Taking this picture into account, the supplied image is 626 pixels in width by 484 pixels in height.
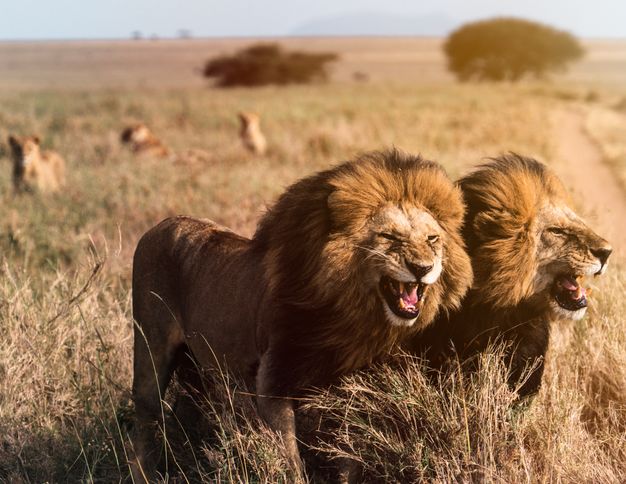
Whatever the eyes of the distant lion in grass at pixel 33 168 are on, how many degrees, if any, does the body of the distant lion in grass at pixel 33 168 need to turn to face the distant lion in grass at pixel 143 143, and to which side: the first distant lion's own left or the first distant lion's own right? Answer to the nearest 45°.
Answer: approximately 180°

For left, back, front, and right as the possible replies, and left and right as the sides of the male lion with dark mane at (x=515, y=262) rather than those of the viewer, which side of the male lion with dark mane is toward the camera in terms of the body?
right

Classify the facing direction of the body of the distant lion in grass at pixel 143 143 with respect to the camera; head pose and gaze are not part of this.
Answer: to the viewer's left

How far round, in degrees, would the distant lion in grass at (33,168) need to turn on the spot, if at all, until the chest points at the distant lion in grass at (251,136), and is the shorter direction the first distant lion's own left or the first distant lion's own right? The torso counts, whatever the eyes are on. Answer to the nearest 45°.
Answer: approximately 180°

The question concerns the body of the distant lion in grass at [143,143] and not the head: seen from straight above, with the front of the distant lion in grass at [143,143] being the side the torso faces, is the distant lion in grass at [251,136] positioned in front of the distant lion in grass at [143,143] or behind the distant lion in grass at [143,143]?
behind

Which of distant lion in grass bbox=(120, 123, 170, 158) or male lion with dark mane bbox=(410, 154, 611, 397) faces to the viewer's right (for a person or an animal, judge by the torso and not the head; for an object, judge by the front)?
the male lion with dark mane

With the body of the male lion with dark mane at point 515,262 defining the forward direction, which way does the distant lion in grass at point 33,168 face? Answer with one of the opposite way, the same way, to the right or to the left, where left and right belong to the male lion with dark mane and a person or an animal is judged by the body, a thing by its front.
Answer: to the right

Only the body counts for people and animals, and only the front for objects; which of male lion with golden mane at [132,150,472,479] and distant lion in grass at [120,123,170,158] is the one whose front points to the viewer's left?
the distant lion in grass

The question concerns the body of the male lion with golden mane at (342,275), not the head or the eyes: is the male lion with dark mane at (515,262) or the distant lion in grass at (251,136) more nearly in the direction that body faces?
the male lion with dark mane

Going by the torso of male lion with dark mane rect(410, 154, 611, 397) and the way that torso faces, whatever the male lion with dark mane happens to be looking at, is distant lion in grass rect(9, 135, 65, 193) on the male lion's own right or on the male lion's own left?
on the male lion's own left

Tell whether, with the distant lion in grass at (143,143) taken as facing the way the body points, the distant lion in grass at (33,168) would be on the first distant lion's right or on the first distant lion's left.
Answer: on the first distant lion's left

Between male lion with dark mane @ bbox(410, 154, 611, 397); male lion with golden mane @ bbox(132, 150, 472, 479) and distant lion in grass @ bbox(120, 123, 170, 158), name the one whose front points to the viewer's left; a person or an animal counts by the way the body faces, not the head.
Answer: the distant lion in grass

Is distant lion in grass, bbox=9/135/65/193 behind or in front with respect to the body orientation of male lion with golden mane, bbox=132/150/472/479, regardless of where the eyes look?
behind
